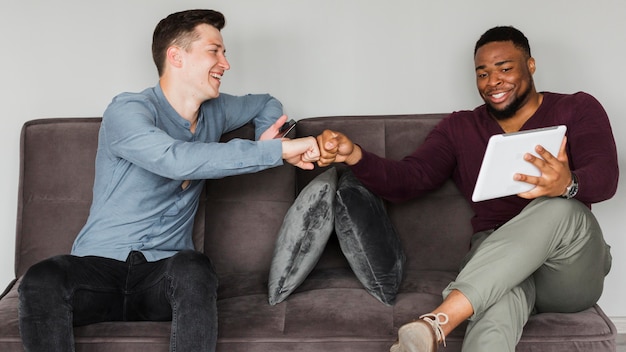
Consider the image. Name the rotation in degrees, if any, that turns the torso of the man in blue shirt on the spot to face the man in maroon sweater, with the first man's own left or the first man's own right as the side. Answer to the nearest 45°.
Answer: approximately 45° to the first man's own left

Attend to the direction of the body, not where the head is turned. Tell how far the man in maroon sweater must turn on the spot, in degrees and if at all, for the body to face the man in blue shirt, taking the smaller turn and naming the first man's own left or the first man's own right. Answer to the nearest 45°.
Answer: approximately 45° to the first man's own right

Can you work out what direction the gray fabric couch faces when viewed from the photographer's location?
facing the viewer

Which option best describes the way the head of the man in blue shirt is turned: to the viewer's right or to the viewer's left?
to the viewer's right
